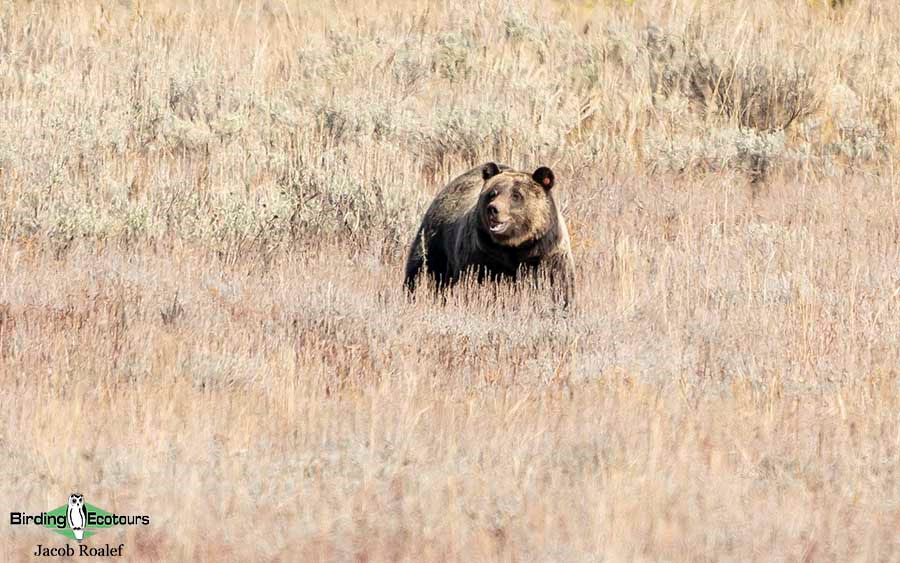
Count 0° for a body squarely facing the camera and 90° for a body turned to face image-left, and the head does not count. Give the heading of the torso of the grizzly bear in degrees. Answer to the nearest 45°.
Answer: approximately 315°
